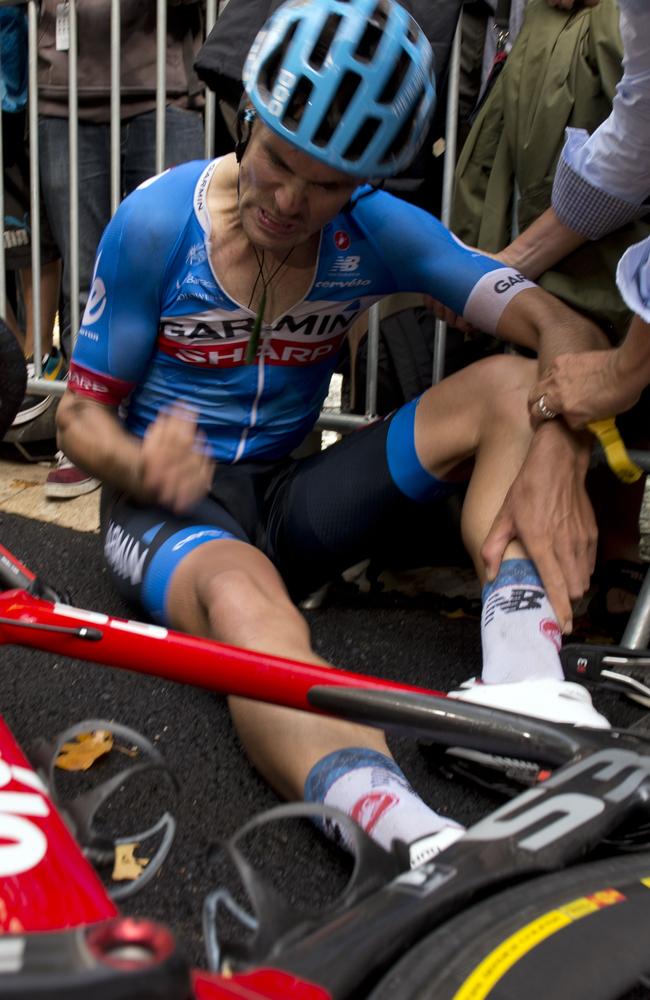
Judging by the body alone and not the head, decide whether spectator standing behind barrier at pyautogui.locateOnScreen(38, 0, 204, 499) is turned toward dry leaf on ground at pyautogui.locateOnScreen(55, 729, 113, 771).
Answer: yes

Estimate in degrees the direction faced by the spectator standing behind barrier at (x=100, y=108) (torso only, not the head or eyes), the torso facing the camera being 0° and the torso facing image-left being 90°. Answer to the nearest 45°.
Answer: approximately 0°

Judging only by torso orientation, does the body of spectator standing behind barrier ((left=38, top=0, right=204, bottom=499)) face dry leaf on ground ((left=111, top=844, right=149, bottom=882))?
yes

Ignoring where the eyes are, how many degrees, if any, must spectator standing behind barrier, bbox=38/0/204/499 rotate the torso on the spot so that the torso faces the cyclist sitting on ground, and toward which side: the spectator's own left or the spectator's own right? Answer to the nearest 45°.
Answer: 0° — they already face them
